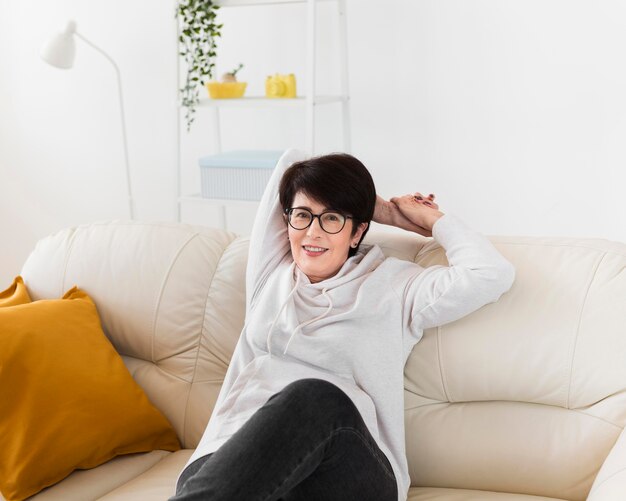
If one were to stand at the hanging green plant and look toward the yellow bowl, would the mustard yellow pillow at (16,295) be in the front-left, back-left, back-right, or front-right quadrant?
back-right

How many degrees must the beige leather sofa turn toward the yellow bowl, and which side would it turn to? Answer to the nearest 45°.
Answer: approximately 135° to its right

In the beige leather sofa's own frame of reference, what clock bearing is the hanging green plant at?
The hanging green plant is roughly at 5 o'clock from the beige leather sofa.

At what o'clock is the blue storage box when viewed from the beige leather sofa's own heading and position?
The blue storage box is roughly at 5 o'clock from the beige leather sofa.

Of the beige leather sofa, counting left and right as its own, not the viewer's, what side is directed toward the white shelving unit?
back

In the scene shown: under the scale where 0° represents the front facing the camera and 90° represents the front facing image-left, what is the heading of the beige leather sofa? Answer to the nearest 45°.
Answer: approximately 0°

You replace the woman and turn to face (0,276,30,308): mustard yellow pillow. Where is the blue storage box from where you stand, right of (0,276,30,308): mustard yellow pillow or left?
right
